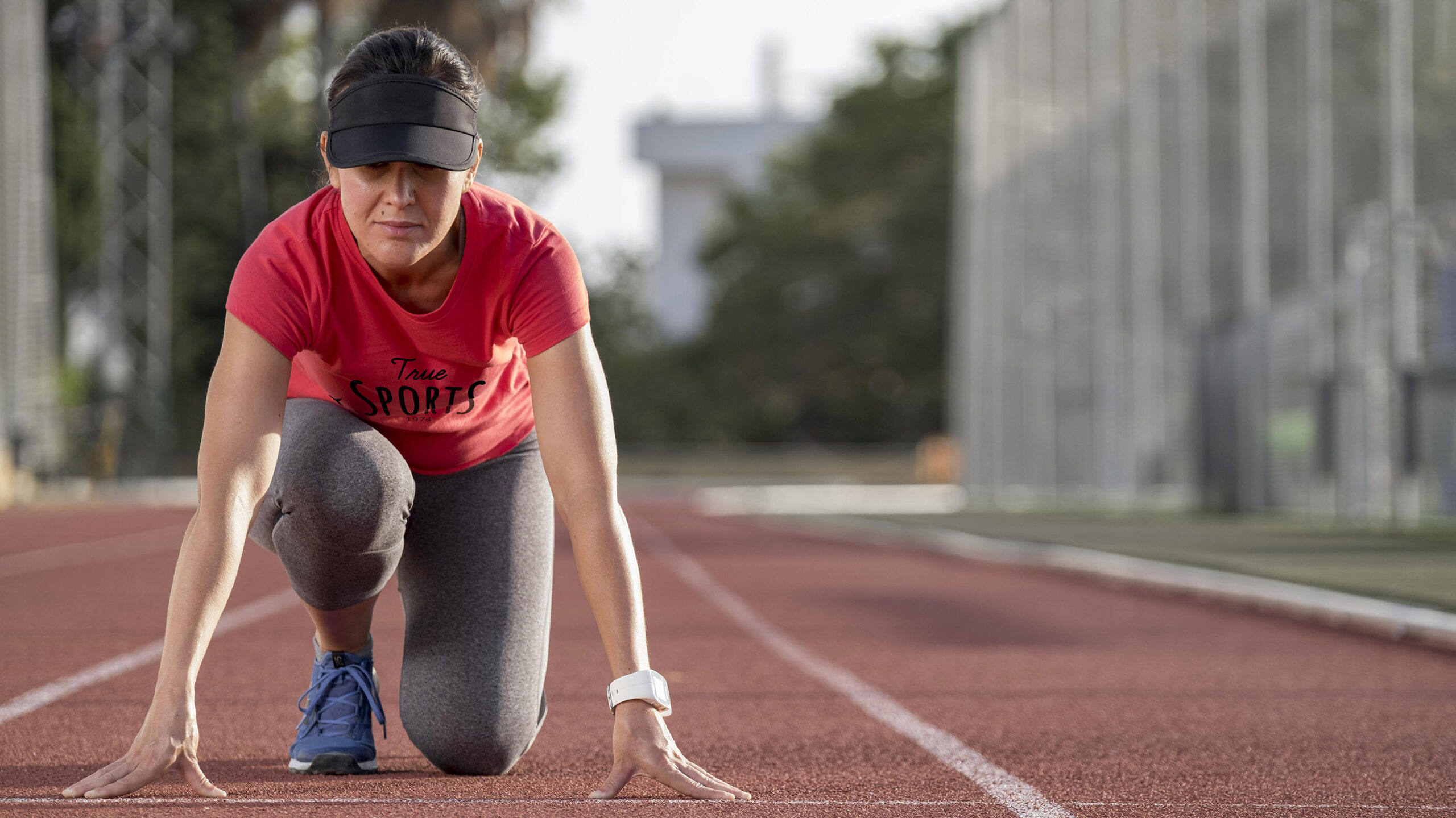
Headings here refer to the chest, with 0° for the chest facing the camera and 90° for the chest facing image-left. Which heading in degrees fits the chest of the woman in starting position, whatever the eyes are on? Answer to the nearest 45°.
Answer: approximately 0°

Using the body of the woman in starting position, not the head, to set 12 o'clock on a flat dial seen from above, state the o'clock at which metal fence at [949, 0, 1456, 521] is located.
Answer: The metal fence is roughly at 7 o'clock from the woman in starting position.

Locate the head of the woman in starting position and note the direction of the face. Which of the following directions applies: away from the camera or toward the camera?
toward the camera

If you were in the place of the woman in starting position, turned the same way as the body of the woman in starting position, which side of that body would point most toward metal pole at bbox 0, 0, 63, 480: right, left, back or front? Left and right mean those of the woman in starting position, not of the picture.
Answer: back

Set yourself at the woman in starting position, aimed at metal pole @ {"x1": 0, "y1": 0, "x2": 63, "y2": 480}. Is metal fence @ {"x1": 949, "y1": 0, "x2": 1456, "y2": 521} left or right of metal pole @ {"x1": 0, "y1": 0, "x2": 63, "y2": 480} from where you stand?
right

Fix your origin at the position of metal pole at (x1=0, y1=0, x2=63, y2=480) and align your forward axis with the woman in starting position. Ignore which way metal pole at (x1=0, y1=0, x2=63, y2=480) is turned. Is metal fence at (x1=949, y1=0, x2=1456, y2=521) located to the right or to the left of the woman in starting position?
left
